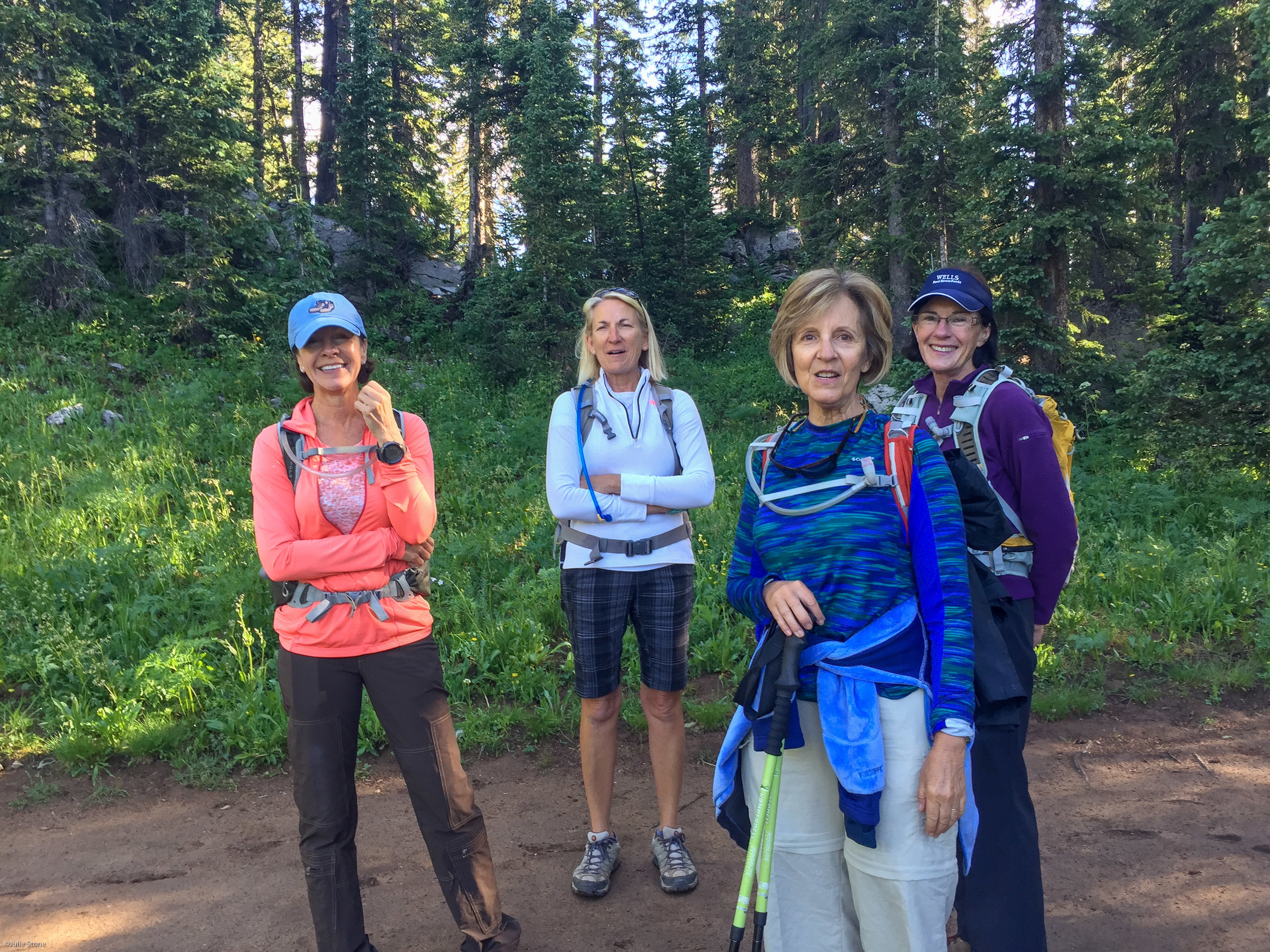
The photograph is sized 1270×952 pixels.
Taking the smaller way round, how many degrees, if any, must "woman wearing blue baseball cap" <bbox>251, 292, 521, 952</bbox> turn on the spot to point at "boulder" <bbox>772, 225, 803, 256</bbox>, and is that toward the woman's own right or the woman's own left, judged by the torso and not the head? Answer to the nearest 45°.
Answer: approximately 135° to the woman's own left

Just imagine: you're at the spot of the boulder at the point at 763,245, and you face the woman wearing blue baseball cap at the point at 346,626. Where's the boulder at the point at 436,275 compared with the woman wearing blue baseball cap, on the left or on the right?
right

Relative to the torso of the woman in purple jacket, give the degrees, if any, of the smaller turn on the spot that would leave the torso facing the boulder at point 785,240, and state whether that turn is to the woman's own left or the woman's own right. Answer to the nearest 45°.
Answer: approximately 135° to the woman's own right

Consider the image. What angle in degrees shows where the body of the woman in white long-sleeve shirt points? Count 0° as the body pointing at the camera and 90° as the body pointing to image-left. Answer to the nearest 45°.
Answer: approximately 0°

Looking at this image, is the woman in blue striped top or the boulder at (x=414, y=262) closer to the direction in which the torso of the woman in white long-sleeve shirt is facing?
the woman in blue striped top

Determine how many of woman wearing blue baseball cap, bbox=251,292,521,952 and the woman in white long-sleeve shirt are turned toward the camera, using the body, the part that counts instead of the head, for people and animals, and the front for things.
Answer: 2

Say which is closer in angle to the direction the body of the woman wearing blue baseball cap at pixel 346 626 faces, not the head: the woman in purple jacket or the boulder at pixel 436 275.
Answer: the woman in purple jacket

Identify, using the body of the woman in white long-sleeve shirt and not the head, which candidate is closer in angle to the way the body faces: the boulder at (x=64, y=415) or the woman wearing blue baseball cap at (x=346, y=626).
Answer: the woman wearing blue baseball cap

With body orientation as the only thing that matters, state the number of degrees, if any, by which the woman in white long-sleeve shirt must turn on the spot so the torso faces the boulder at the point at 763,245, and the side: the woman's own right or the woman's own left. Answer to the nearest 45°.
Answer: approximately 180°

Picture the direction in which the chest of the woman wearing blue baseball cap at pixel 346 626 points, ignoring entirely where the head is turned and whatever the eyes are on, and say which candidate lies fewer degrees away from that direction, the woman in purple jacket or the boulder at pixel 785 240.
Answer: the woman in purple jacket

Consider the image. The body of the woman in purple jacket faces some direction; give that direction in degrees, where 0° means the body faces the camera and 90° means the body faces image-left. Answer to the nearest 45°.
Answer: approximately 45°

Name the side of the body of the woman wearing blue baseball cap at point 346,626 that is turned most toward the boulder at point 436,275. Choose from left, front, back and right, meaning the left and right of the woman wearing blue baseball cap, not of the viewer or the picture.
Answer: back
